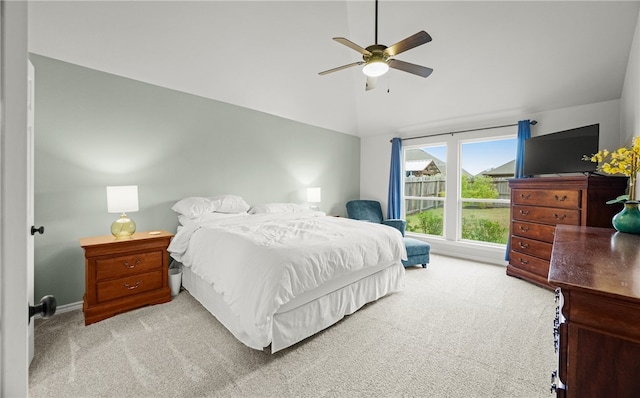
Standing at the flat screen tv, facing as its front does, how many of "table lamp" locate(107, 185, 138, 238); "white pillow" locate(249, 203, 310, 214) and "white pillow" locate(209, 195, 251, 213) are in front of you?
3

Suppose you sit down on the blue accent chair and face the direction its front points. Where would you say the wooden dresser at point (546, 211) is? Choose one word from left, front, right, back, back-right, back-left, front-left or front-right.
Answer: front

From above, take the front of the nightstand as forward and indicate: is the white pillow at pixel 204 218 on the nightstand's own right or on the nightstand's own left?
on the nightstand's own left

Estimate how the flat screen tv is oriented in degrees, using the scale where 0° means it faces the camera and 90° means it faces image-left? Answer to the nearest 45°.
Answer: approximately 45°

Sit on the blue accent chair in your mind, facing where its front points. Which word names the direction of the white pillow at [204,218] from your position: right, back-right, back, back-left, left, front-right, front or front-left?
right

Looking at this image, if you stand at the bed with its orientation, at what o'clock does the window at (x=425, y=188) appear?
The window is roughly at 9 o'clock from the bed.

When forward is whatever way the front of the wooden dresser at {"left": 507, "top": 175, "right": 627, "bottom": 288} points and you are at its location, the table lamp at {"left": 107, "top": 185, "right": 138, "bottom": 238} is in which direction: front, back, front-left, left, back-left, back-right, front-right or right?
front

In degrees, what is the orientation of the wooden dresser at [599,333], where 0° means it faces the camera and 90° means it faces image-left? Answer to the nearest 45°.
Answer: approximately 90°

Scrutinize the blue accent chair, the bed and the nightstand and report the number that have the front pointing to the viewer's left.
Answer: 0

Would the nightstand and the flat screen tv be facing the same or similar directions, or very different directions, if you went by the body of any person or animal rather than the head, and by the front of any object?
very different directions

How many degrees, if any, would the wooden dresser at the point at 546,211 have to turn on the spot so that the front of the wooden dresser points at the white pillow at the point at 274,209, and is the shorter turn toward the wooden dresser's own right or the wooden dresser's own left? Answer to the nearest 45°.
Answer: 0° — it already faces it

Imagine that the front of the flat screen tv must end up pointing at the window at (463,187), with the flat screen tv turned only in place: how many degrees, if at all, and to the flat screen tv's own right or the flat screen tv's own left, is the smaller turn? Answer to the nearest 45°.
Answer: approximately 90° to the flat screen tv's own right

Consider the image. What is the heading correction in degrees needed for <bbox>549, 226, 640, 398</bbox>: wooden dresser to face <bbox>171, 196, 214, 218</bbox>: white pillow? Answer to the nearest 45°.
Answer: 0° — it already faces it

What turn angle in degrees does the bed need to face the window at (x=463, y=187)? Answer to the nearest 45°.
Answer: approximately 90° to its left
